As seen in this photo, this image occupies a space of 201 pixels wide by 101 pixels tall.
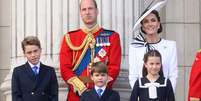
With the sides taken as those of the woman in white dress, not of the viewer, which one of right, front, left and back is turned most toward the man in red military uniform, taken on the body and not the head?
right

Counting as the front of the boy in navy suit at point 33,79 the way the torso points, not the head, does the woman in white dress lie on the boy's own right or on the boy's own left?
on the boy's own left

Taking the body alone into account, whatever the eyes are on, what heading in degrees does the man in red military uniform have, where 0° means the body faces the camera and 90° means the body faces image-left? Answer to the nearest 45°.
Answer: approximately 0°

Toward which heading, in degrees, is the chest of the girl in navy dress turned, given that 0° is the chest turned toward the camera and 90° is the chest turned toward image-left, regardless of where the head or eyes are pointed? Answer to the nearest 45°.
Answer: approximately 0°

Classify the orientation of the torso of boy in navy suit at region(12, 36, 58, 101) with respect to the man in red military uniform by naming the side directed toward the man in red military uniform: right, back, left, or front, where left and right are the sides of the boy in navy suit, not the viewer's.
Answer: left
